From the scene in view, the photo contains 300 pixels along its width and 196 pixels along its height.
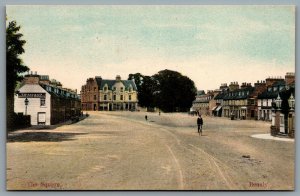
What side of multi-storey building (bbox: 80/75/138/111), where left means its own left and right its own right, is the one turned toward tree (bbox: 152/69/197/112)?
left

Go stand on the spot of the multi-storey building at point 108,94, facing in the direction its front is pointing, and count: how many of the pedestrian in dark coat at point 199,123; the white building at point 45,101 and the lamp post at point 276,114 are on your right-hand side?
1

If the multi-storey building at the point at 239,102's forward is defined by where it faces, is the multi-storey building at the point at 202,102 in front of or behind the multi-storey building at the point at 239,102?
in front

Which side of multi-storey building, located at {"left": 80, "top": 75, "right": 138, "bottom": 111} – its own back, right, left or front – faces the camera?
front

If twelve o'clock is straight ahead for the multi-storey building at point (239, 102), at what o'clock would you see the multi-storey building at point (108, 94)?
the multi-storey building at point (108, 94) is roughly at 1 o'clock from the multi-storey building at point (239, 102).
